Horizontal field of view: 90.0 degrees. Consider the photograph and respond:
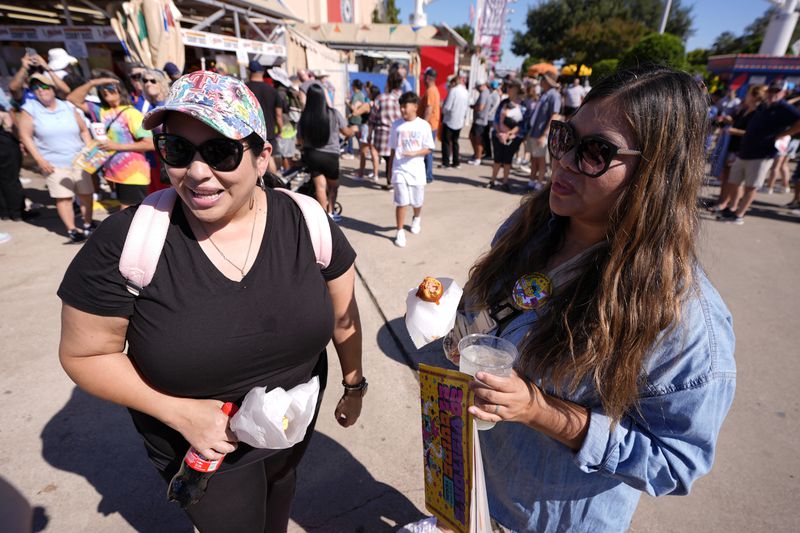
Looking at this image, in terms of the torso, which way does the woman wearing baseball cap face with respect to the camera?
toward the camera

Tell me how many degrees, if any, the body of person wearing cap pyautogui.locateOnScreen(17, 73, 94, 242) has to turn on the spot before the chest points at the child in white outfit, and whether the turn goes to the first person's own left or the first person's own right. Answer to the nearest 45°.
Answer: approximately 45° to the first person's own left

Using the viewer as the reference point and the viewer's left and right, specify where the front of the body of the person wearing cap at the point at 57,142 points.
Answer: facing the viewer

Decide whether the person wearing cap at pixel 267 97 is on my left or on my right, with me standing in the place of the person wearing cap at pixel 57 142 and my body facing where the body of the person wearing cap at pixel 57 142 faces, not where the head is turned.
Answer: on my left

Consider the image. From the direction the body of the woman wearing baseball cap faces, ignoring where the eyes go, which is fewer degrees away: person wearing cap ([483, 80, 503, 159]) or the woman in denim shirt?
the woman in denim shirt

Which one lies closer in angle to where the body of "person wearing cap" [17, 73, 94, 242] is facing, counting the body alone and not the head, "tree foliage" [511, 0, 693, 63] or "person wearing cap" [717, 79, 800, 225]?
the person wearing cap

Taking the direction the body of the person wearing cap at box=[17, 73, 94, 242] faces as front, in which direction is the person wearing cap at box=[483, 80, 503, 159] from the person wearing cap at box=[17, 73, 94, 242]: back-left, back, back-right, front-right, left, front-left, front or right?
left

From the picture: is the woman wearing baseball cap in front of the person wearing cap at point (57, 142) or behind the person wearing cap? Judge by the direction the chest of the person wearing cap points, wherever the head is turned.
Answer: in front

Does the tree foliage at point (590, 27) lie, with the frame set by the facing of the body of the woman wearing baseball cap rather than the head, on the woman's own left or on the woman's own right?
on the woman's own left

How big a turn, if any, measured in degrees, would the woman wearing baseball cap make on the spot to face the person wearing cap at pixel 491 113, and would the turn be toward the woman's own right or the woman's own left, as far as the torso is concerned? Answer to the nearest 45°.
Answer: approximately 135° to the woman's own left

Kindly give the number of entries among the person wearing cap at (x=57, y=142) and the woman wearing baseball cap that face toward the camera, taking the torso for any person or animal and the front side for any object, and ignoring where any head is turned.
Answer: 2

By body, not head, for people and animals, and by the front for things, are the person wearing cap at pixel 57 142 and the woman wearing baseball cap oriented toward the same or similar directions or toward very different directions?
same or similar directions
